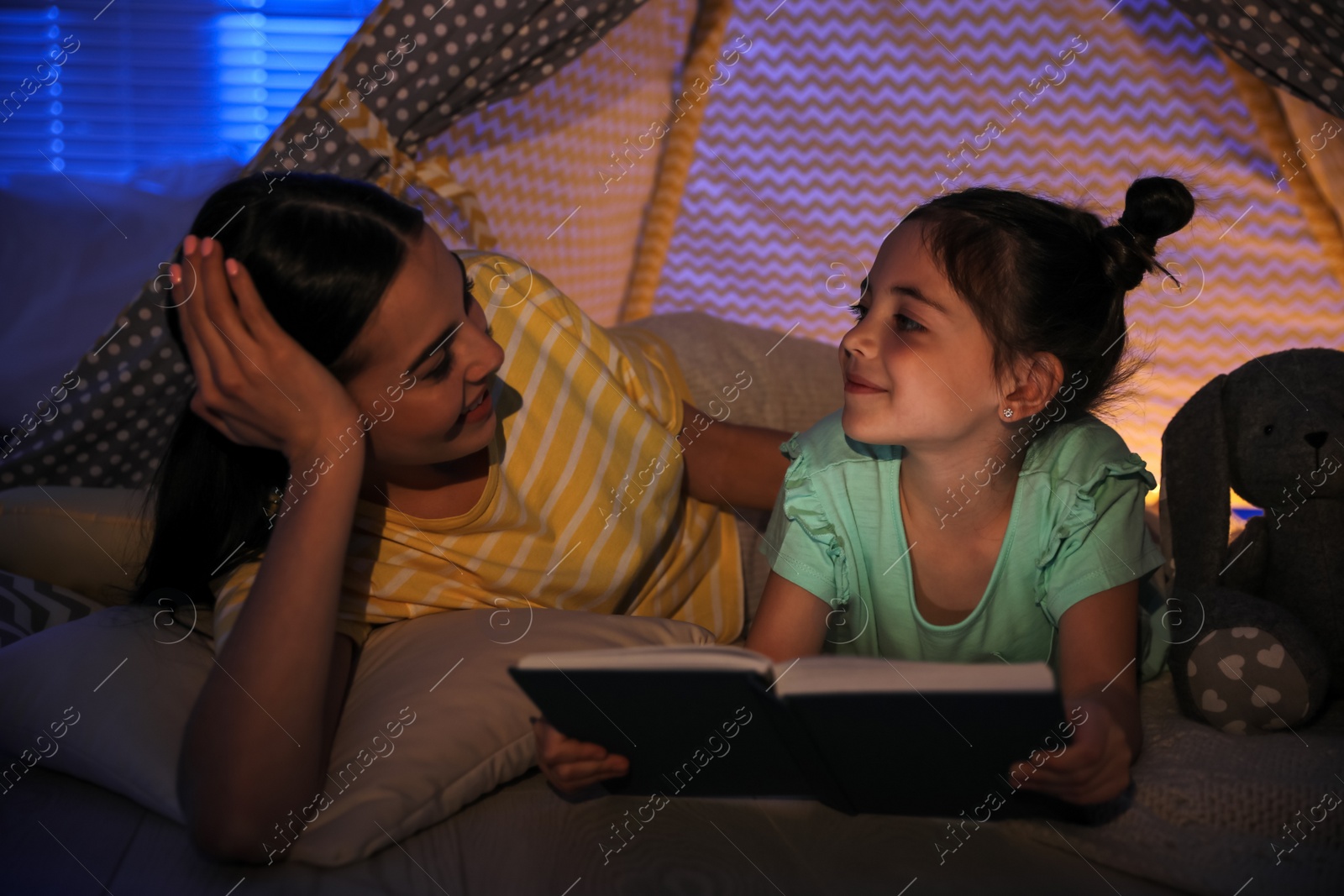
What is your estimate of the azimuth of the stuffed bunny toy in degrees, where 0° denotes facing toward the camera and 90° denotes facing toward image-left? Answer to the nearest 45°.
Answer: approximately 0°

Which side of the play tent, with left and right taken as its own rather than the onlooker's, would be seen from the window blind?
right

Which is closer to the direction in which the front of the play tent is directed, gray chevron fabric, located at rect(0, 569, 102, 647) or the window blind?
the gray chevron fabric

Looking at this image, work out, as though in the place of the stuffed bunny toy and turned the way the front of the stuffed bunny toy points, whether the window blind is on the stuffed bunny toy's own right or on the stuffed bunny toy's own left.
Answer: on the stuffed bunny toy's own right

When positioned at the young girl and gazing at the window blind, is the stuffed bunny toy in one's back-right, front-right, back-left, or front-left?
back-right

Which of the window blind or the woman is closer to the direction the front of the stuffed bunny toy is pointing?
the woman

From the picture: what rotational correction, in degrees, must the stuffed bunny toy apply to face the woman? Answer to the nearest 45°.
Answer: approximately 45° to its right

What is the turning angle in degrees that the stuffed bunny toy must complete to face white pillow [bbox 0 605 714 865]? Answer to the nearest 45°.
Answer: approximately 45° to its right
